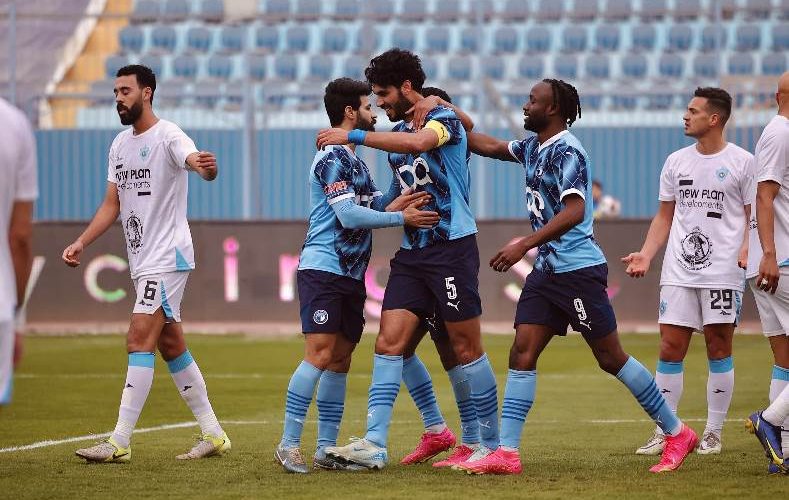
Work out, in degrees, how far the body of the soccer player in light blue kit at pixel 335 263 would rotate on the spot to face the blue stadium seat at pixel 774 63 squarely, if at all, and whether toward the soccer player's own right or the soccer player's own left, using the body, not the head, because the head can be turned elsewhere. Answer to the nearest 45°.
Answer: approximately 45° to the soccer player's own left

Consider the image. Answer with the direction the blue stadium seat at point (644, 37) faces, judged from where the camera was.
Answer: facing the viewer

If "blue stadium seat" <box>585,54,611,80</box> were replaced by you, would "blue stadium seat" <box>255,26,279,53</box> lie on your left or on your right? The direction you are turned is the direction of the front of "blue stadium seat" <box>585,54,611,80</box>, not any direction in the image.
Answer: on your right

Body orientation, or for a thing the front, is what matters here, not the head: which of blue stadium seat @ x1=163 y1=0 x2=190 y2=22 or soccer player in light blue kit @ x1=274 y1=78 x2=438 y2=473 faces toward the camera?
the blue stadium seat

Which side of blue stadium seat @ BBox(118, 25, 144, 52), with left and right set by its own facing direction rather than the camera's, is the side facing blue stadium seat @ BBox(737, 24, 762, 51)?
left

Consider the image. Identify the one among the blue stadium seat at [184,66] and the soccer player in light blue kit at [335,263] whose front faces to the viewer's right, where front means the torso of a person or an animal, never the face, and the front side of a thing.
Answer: the soccer player in light blue kit

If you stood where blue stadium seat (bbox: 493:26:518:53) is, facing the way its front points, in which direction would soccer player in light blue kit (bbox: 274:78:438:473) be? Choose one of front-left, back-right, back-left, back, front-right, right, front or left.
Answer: front

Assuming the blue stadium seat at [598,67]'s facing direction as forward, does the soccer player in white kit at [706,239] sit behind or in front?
in front

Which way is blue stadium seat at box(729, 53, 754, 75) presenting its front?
toward the camera

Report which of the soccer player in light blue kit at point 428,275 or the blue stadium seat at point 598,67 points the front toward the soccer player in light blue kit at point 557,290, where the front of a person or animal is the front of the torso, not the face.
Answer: the blue stadium seat

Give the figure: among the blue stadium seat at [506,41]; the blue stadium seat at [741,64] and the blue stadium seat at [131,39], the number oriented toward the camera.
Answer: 3

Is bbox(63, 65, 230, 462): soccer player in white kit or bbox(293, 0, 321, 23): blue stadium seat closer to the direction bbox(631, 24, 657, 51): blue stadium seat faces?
the soccer player in white kit

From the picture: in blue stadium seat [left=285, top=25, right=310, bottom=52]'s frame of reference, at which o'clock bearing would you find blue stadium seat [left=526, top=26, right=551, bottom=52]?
blue stadium seat [left=526, top=26, right=551, bottom=52] is roughly at 9 o'clock from blue stadium seat [left=285, top=25, right=310, bottom=52].

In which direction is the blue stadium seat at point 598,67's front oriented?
toward the camera
